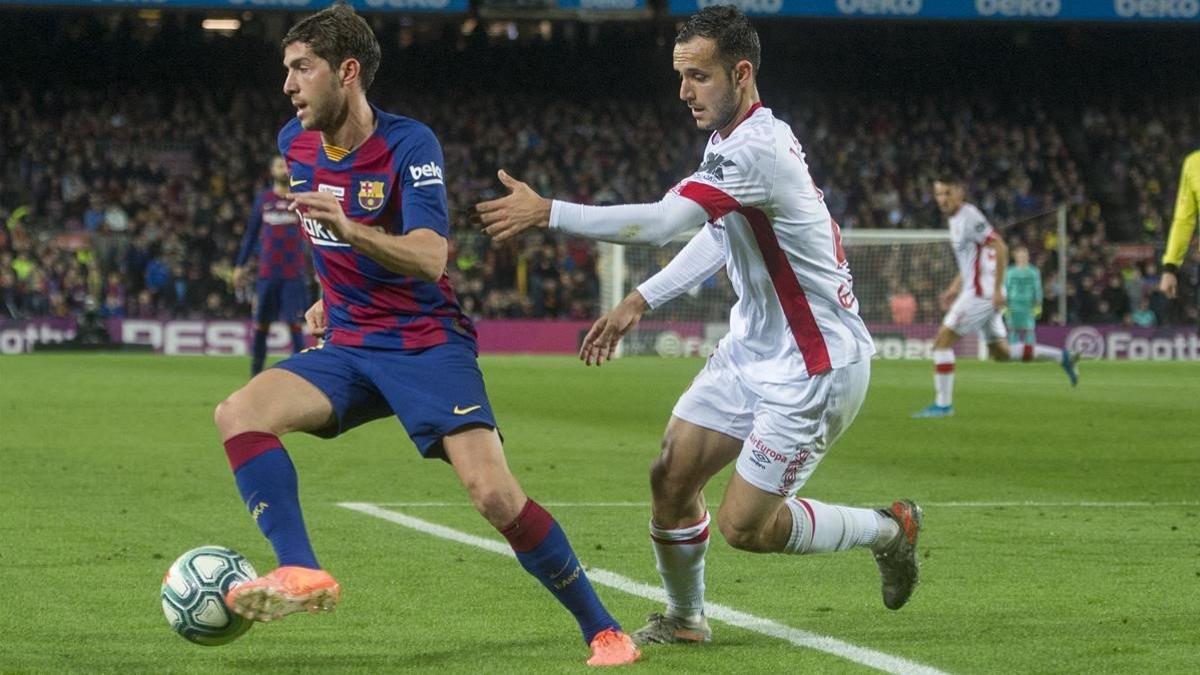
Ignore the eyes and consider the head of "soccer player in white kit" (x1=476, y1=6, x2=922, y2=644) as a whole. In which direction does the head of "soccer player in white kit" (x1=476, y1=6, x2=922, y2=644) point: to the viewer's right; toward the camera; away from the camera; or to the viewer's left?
to the viewer's left

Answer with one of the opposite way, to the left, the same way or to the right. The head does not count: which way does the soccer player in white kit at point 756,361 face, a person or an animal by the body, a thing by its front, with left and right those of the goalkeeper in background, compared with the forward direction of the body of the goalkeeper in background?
to the right

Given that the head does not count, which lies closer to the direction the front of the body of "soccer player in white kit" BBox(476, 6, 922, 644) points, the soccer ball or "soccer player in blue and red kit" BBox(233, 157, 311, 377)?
the soccer ball

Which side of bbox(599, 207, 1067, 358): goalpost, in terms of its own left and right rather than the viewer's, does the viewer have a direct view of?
front

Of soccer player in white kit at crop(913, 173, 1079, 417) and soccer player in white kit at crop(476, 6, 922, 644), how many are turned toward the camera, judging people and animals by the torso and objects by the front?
0

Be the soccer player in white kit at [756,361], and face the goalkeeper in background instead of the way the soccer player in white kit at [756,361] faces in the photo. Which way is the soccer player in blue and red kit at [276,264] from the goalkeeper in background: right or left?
left

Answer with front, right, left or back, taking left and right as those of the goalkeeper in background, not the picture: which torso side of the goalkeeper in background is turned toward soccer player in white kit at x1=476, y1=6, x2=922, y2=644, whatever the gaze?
front

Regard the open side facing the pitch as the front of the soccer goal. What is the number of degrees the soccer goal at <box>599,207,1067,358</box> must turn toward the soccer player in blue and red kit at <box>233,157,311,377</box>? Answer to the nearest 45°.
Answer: approximately 45° to its right

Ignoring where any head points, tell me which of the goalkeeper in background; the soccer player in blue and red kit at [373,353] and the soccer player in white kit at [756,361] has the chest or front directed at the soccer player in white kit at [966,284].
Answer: the goalkeeper in background

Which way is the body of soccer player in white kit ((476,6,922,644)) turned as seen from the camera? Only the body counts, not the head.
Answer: to the viewer's left

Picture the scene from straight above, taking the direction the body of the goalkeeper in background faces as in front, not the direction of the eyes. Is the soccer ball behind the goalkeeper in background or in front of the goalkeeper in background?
in front
